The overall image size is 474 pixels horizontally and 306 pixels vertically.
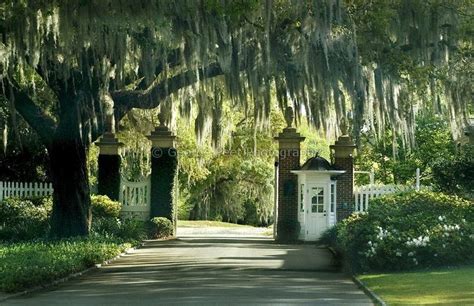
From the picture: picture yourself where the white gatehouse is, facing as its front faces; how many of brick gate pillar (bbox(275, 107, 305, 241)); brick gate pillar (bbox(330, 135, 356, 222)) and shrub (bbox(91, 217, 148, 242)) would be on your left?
1

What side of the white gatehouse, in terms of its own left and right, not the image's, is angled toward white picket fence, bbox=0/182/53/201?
right

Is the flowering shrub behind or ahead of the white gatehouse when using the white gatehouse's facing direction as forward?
ahead

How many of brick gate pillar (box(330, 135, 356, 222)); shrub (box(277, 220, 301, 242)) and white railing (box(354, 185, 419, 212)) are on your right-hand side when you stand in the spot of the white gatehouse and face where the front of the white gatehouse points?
1

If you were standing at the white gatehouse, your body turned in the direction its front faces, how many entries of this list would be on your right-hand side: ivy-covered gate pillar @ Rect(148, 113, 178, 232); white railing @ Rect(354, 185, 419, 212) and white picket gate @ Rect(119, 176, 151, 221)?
2

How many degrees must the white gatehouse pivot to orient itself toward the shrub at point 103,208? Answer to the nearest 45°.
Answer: approximately 90° to its right

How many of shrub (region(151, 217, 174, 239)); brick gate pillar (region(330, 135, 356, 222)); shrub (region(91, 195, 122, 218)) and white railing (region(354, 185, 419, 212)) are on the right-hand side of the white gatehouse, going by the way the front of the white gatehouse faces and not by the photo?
2

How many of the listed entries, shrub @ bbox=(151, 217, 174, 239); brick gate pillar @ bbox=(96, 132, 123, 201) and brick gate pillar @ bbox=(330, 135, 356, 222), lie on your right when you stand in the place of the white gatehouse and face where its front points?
2

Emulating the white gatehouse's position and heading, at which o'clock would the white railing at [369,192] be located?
The white railing is roughly at 9 o'clock from the white gatehouse.

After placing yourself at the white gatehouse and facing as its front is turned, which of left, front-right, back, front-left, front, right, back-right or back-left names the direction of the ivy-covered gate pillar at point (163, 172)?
right

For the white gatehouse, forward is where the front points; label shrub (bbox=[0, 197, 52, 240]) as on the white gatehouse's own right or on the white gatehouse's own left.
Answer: on the white gatehouse's own right

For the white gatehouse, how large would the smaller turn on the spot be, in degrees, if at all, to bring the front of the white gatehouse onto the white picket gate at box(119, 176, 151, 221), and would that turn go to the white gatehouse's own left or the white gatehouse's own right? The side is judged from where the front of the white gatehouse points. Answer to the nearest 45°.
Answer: approximately 90° to the white gatehouse's own right

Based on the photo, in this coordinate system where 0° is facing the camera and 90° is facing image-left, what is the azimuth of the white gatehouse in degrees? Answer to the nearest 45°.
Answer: approximately 0°
